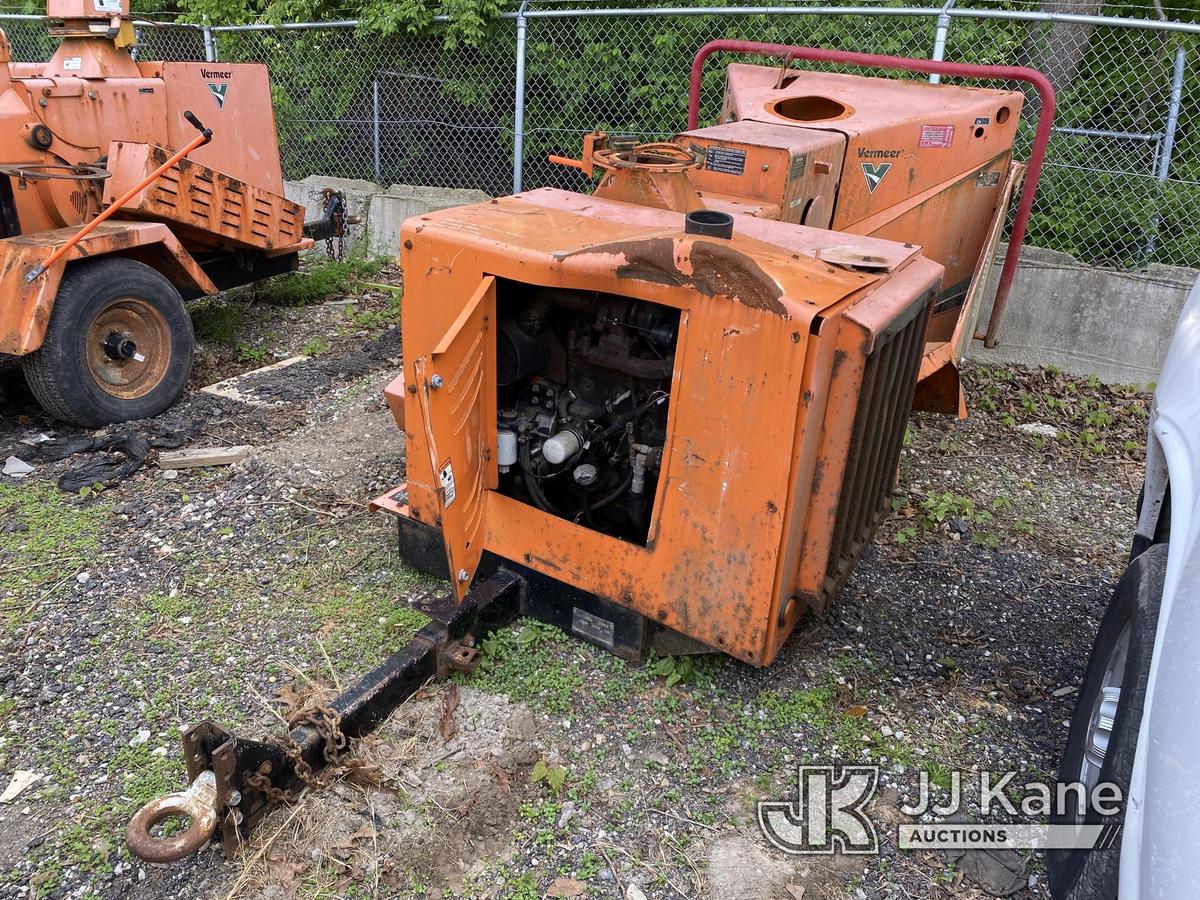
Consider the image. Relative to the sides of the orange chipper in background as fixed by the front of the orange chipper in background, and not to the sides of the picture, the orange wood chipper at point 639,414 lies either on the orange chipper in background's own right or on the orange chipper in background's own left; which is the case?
on the orange chipper in background's own right

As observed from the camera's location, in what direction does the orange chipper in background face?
facing away from the viewer and to the right of the viewer

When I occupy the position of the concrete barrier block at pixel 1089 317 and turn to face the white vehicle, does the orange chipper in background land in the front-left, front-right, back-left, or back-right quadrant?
front-right

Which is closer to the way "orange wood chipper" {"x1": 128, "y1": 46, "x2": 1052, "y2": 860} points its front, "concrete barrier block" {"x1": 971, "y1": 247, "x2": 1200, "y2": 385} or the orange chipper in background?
the orange chipper in background

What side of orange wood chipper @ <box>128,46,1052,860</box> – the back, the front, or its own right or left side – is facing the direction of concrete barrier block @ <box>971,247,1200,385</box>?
back

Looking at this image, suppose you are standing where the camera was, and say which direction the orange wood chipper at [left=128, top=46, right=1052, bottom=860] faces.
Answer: facing the viewer and to the left of the viewer

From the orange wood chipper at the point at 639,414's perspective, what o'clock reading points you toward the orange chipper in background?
The orange chipper in background is roughly at 3 o'clock from the orange wood chipper.

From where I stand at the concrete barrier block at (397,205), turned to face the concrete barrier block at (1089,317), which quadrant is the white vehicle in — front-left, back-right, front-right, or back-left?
front-right

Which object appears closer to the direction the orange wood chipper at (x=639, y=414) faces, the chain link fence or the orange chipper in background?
the orange chipper in background

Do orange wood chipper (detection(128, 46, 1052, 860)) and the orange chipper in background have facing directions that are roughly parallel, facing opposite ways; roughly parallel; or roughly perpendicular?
roughly parallel, facing opposite ways

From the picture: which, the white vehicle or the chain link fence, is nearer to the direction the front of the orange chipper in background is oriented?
the chain link fence

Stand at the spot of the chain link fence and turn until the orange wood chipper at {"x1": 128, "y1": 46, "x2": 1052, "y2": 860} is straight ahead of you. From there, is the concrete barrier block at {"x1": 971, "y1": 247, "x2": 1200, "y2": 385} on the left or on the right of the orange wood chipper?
left

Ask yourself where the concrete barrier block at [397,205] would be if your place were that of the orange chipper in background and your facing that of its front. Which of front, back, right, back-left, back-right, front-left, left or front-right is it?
front

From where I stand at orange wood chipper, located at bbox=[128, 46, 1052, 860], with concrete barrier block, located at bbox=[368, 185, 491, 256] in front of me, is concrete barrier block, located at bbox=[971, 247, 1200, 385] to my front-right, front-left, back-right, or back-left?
front-right
